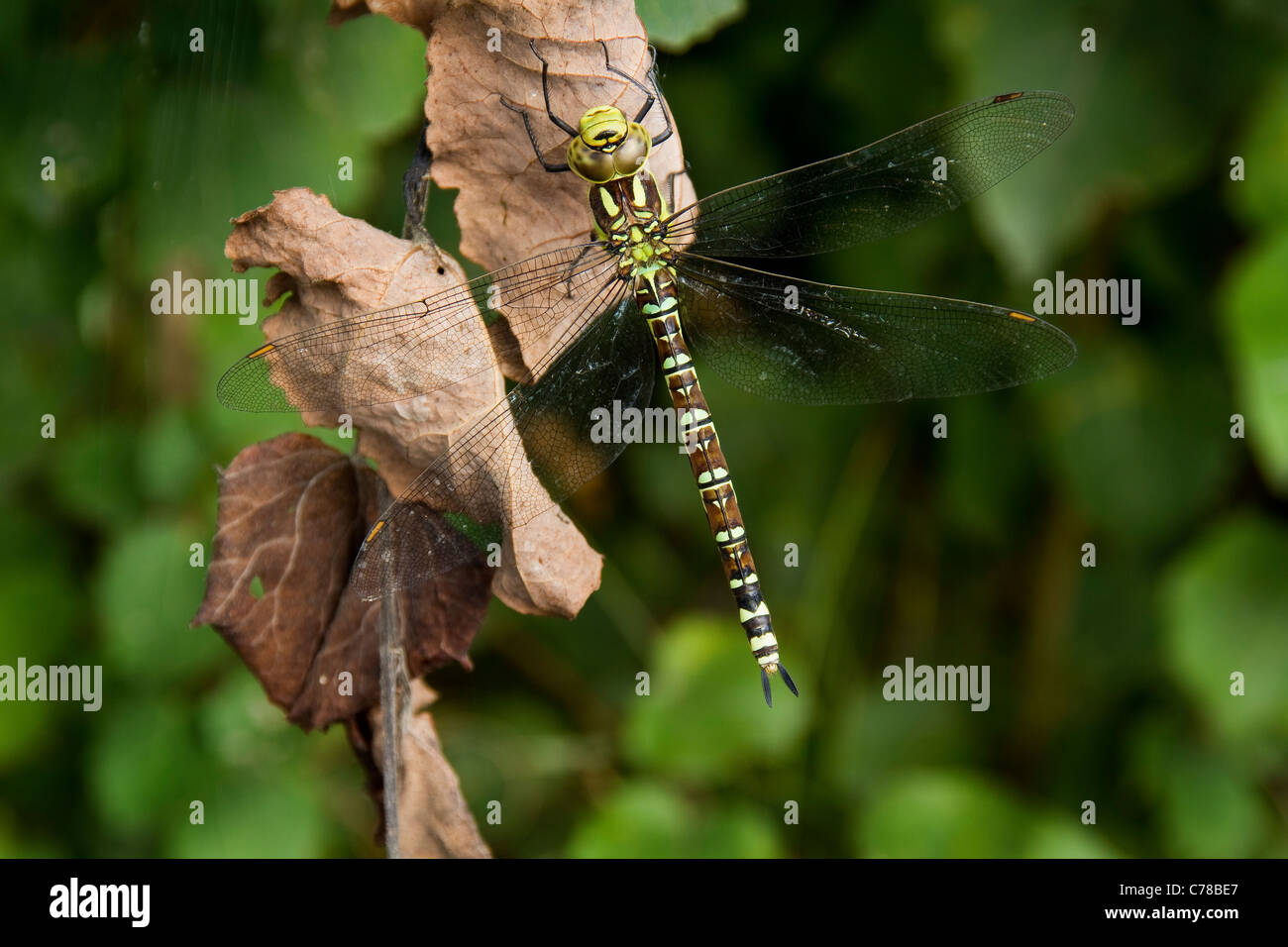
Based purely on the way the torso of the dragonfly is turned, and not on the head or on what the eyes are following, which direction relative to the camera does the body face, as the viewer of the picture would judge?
away from the camera

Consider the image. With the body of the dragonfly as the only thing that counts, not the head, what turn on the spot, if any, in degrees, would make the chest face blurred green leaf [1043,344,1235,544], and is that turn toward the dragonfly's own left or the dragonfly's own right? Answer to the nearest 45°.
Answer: approximately 45° to the dragonfly's own right
